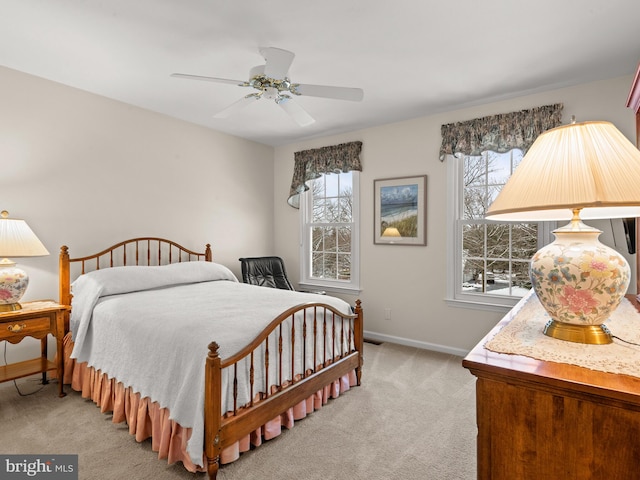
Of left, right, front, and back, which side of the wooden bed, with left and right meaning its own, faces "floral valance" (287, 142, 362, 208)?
left

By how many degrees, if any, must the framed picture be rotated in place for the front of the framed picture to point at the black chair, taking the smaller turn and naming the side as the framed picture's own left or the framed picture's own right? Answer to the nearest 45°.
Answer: approximately 45° to the framed picture's own right

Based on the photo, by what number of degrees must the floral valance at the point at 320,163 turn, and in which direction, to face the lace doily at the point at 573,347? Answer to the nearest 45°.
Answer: approximately 45° to its left

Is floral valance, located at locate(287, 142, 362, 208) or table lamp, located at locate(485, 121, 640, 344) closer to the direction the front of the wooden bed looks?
the table lamp

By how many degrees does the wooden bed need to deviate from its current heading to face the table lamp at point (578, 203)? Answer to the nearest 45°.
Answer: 0° — it already faces it

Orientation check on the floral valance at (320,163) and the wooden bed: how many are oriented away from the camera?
0

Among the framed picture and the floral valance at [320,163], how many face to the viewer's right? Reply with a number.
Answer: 0

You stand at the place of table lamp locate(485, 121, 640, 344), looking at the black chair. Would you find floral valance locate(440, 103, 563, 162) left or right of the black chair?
right

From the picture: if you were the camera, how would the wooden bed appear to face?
facing the viewer and to the right of the viewer

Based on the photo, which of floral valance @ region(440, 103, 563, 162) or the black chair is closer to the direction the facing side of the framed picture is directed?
the black chair

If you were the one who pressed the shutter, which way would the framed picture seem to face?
facing the viewer and to the left of the viewer

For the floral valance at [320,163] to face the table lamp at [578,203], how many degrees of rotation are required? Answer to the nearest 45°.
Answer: approximately 45° to its left

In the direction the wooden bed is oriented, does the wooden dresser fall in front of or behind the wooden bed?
in front

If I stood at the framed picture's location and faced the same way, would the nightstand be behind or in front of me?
in front

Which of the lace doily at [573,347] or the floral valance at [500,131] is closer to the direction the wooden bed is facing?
the lace doily

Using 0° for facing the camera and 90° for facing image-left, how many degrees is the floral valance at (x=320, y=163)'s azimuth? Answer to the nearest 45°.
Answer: approximately 45°
